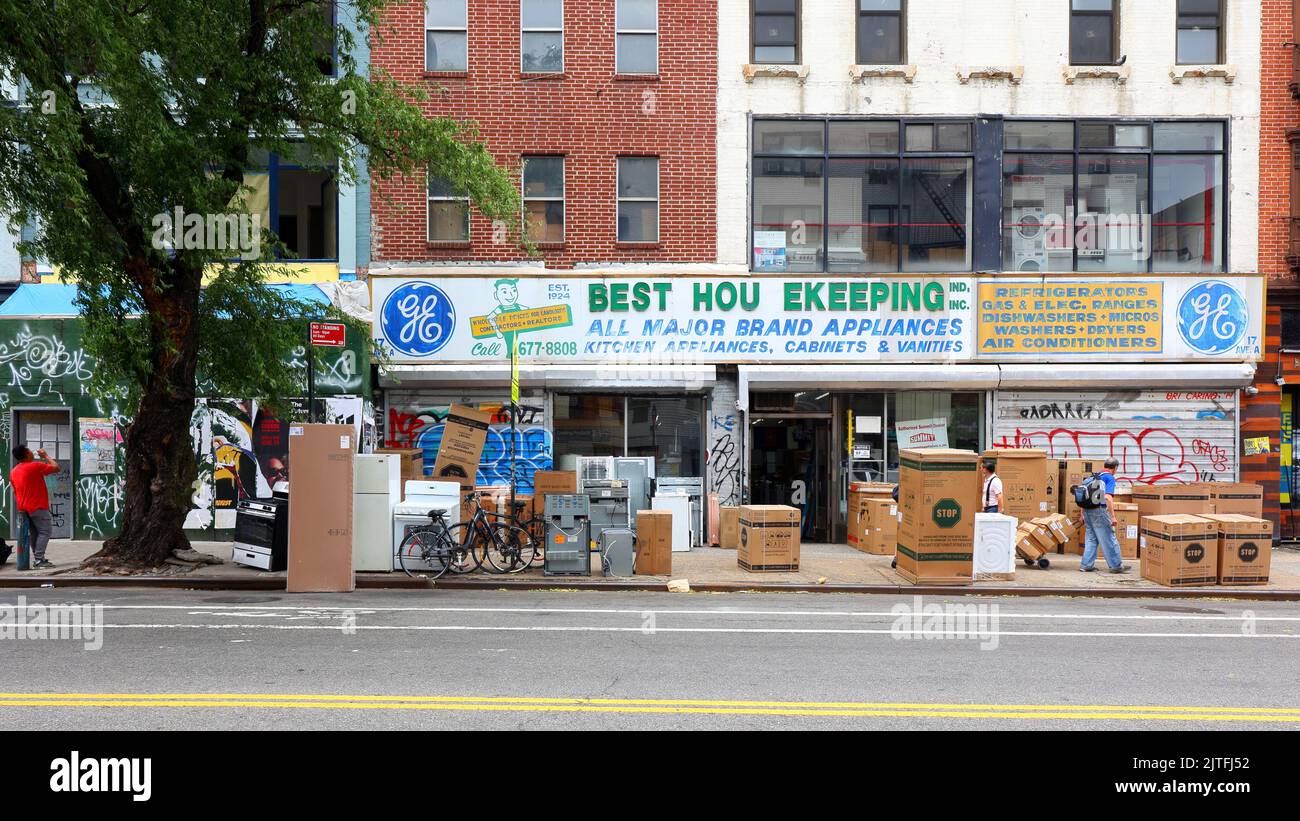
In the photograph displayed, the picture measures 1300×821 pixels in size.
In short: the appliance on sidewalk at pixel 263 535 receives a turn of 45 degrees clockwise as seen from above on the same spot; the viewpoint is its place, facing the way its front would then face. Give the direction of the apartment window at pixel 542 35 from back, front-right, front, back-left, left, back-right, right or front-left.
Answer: back-right
